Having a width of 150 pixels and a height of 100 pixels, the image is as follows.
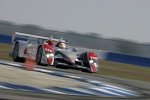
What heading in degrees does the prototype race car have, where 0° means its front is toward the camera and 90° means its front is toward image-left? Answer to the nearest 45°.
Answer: approximately 315°

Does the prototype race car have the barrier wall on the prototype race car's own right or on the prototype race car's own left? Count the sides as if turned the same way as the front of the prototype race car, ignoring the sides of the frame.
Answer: on the prototype race car's own left
